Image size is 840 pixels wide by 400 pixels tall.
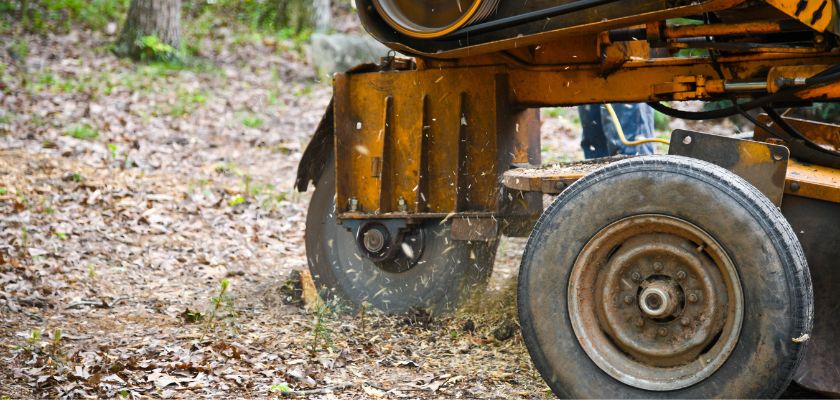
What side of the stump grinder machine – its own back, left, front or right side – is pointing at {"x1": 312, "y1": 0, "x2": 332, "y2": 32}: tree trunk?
right

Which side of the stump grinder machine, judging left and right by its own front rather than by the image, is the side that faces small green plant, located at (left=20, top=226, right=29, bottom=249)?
front

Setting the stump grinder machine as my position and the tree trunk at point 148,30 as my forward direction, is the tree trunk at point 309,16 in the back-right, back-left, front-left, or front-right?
front-right

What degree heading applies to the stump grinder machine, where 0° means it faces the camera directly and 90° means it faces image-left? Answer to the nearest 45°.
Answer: approximately 90°

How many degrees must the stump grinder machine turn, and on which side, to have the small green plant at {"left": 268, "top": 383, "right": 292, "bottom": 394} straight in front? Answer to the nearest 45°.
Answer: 0° — it already faces it

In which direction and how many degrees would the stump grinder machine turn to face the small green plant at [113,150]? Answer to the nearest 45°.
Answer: approximately 45° to its right

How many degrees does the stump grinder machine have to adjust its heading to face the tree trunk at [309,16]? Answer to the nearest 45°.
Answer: approximately 45° to its right

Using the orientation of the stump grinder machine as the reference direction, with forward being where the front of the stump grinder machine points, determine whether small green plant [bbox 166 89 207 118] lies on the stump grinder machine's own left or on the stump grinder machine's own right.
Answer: on the stump grinder machine's own right

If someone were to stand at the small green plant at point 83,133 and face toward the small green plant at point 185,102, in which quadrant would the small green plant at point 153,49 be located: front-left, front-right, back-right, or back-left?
front-left

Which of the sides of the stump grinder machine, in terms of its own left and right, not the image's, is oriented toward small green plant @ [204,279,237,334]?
front

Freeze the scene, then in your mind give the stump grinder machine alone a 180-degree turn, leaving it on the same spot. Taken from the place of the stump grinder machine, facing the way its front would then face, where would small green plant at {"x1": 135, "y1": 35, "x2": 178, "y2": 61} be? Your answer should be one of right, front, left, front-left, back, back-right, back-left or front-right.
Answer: back-left

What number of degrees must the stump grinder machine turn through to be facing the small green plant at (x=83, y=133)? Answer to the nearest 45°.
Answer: approximately 45° to its right
